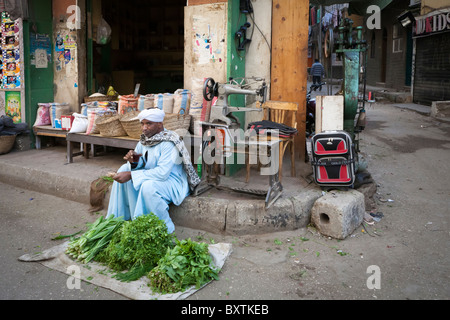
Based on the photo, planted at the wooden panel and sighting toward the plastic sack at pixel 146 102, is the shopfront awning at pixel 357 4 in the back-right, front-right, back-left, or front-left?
back-right

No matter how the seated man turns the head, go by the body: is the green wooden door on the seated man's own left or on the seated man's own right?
on the seated man's own right

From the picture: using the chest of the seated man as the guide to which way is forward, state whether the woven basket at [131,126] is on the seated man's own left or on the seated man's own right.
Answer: on the seated man's own right

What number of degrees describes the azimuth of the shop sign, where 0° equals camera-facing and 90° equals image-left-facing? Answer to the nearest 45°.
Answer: approximately 45°

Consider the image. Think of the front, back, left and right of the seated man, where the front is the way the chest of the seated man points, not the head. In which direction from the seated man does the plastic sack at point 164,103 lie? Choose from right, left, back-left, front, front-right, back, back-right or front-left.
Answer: back-right

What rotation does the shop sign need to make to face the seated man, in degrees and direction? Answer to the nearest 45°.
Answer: approximately 45° to its left

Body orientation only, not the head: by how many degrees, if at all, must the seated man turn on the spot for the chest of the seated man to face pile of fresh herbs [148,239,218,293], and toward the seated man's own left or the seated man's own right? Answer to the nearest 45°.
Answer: approximately 45° to the seated man's own left

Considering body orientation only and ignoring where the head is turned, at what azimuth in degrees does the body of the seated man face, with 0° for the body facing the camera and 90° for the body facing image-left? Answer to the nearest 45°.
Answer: approximately 45°
